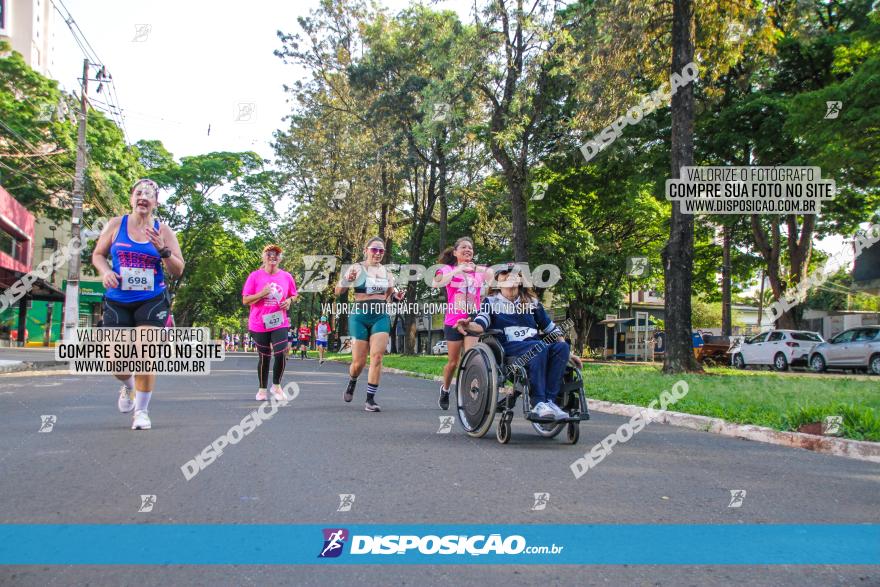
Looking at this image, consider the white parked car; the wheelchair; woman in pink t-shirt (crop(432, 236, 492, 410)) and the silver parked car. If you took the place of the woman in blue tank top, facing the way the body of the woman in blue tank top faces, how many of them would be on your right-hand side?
0

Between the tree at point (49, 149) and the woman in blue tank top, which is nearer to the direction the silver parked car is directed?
the tree

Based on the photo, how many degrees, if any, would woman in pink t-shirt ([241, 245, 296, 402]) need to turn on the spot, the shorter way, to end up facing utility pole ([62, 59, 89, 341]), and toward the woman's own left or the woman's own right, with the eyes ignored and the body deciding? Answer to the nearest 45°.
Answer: approximately 180°

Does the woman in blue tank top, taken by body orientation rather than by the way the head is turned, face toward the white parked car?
no

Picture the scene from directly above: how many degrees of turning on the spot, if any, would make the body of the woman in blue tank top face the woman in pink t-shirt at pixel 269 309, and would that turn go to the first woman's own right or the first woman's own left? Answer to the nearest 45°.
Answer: approximately 135° to the first woman's own left

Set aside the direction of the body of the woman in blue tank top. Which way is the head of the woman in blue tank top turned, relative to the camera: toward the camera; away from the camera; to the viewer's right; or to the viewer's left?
toward the camera

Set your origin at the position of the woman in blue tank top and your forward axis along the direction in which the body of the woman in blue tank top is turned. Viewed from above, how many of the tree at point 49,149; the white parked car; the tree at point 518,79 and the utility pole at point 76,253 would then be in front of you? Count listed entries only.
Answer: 0

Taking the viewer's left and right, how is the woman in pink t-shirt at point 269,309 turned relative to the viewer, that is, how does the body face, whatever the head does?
facing the viewer

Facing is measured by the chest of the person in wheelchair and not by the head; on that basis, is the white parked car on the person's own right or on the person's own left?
on the person's own left

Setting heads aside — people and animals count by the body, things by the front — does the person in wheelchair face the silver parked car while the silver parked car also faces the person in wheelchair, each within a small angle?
no

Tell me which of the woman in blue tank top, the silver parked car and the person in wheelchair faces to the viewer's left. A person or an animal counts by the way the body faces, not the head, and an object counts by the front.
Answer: the silver parked car

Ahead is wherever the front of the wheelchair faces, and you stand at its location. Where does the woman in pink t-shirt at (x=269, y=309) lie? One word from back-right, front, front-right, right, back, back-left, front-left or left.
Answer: back

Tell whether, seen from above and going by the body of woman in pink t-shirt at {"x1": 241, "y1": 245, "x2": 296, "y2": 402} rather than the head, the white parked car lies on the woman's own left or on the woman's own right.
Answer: on the woman's own left

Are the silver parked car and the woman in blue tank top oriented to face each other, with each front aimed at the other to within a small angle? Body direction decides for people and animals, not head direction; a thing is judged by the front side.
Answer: no

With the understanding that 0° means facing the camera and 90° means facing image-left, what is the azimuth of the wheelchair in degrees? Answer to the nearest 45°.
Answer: approximately 315°

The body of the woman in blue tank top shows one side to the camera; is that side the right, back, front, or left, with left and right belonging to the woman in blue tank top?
front

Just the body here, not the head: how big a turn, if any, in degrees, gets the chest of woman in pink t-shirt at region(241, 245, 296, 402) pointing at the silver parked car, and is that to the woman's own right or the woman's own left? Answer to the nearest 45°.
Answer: approximately 135° to the woman's own left

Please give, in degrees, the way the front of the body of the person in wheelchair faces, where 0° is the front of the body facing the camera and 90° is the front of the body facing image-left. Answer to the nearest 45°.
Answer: approximately 315°

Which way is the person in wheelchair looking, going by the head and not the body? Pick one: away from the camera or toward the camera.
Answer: toward the camera

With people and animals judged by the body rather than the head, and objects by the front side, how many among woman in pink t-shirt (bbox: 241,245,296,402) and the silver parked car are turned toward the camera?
1

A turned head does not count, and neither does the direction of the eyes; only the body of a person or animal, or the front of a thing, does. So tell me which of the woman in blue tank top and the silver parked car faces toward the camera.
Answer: the woman in blue tank top

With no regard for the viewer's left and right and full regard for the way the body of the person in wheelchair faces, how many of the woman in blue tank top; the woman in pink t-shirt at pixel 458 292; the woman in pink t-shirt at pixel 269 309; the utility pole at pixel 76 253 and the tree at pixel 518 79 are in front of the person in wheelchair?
0
